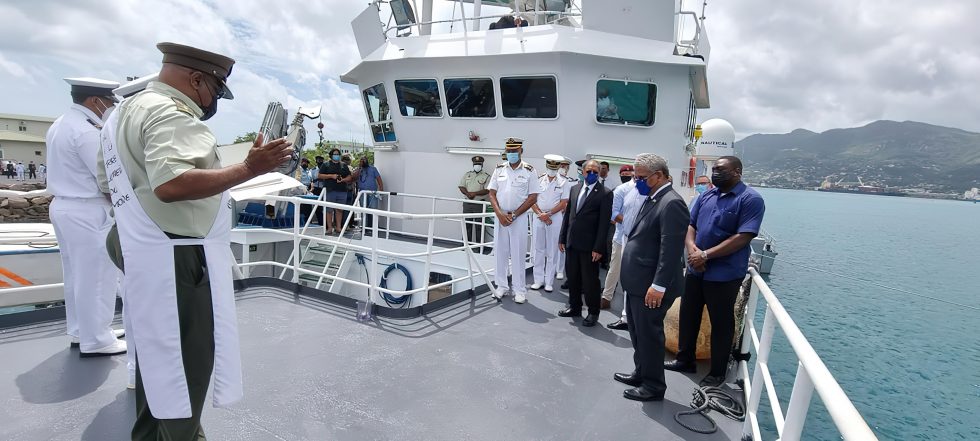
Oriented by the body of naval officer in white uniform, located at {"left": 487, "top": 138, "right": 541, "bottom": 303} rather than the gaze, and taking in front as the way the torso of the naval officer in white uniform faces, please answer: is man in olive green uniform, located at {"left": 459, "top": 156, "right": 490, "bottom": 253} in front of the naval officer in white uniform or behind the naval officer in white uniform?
behind

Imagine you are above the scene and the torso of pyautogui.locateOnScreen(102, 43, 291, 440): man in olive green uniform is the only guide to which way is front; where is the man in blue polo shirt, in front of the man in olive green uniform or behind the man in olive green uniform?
in front

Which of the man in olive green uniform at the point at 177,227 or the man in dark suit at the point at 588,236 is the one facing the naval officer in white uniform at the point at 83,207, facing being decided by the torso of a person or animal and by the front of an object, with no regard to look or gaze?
the man in dark suit

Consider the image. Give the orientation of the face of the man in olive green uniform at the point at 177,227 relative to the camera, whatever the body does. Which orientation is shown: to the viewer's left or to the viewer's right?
to the viewer's right

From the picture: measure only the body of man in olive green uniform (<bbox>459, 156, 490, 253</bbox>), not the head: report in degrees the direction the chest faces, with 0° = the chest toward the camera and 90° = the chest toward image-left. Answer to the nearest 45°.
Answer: approximately 0°

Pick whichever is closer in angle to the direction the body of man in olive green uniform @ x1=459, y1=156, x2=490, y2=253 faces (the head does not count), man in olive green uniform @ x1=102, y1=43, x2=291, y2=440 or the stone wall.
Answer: the man in olive green uniform

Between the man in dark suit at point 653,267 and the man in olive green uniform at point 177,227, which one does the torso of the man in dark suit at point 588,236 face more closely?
the man in olive green uniform

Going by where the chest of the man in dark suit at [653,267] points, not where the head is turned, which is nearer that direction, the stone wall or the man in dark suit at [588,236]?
the stone wall

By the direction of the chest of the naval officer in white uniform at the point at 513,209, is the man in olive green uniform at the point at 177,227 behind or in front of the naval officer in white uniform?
in front

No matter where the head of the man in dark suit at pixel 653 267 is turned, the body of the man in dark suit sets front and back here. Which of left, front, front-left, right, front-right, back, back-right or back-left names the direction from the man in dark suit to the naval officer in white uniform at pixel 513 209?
front-right

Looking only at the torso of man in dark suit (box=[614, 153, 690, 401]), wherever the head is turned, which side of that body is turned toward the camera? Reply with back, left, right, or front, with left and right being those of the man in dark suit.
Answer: left
